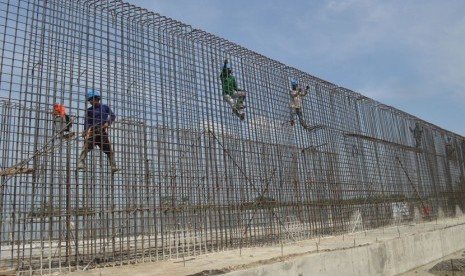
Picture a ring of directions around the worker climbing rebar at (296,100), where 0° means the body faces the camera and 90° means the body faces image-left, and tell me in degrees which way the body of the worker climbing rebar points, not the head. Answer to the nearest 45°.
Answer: approximately 225°

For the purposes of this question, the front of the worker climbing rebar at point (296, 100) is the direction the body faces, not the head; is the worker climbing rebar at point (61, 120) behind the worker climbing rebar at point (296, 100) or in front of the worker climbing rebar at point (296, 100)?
behind
